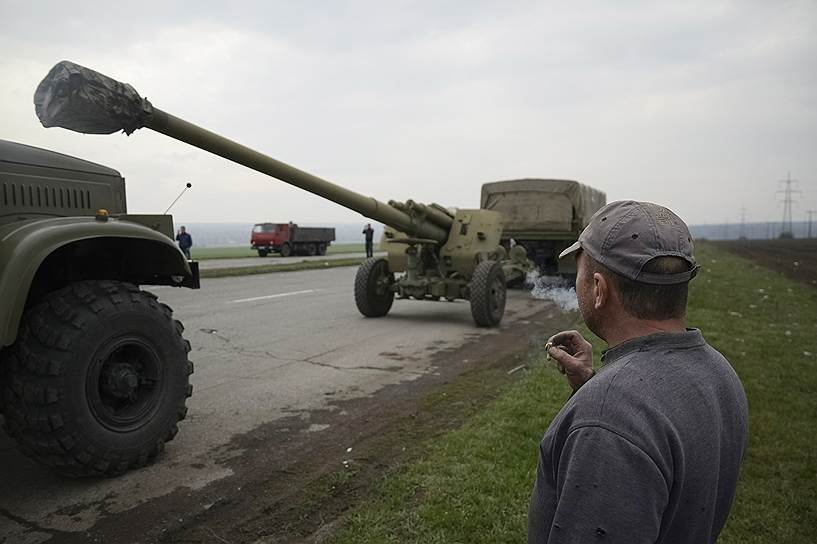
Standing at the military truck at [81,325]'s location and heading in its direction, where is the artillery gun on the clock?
The artillery gun is roughly at 12 o'clock from the military truck.

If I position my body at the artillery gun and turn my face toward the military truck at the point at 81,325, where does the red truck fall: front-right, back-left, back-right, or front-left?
back-right

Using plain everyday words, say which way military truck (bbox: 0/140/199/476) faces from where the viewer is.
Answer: facing away from the viewer and to the right of the viewer

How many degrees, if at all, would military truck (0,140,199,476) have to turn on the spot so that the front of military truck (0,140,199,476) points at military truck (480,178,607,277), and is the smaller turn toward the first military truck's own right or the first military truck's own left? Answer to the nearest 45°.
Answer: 0° — it already faces it

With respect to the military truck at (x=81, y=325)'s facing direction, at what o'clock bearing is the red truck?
The red truck is roughly at 11 o'clock from the military truck.
